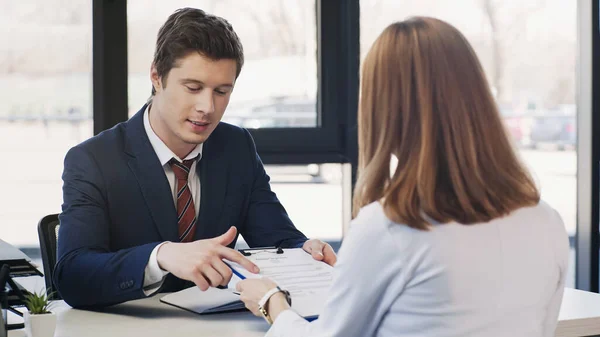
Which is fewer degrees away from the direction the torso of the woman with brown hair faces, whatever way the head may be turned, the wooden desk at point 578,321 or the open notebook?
the open notebook

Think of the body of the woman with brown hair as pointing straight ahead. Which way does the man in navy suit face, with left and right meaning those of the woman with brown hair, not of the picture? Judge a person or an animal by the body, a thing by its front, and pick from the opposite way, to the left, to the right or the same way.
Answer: the opposite way

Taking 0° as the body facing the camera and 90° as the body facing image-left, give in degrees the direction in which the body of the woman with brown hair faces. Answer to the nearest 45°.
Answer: approximately 135°

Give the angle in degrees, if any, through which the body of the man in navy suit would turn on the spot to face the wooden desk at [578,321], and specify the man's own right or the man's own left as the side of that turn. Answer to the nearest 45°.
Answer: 0° — they already face it

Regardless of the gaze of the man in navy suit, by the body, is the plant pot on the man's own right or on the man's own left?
on the man's own right

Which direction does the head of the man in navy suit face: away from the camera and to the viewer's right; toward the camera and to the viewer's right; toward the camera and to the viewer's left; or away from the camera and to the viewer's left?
toward the camera and to the viewer's right

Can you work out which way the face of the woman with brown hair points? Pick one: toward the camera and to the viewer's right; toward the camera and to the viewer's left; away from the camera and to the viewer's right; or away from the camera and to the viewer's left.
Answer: away from the camera and to the viewer's left

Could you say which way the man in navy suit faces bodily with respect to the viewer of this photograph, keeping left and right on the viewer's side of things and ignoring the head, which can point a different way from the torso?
facing the viewer and to the right of the viewer

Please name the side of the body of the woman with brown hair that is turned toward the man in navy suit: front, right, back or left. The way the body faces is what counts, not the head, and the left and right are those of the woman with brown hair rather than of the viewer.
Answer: front

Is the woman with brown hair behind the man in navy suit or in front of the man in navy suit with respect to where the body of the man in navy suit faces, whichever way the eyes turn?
in front

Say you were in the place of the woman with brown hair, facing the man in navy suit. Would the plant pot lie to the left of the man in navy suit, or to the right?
left
